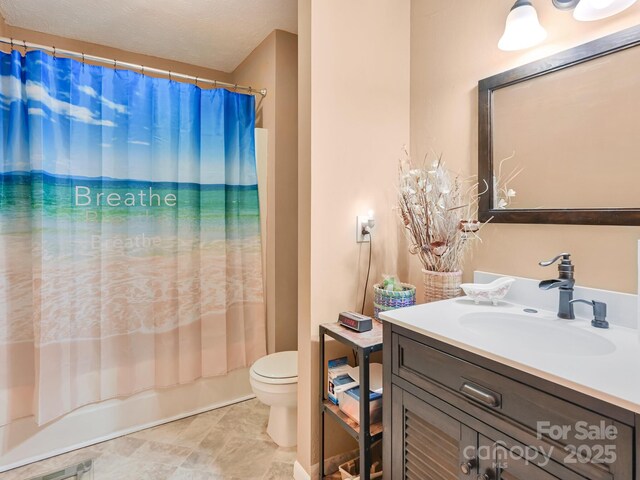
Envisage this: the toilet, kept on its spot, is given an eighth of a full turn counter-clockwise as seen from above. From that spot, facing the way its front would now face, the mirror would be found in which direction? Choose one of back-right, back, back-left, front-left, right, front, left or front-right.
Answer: front-left

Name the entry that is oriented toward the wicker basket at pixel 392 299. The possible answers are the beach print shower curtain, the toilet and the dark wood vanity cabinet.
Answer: the beach print shower curtain

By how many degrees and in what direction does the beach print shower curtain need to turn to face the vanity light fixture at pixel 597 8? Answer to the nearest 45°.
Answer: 0° — it already faces it

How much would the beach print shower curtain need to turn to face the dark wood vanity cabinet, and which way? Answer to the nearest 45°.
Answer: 0° — it already faces it

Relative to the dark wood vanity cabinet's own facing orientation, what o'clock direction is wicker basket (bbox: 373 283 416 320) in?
The wicker basket is roughly at 3 o'clock from the dark wood vanity cabinet.

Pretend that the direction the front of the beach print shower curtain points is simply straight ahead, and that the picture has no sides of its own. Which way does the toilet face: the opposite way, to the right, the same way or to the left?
to the right

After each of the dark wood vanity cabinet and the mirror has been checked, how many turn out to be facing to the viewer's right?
0

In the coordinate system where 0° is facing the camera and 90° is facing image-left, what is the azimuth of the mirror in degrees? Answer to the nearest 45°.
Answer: approximately 45°
